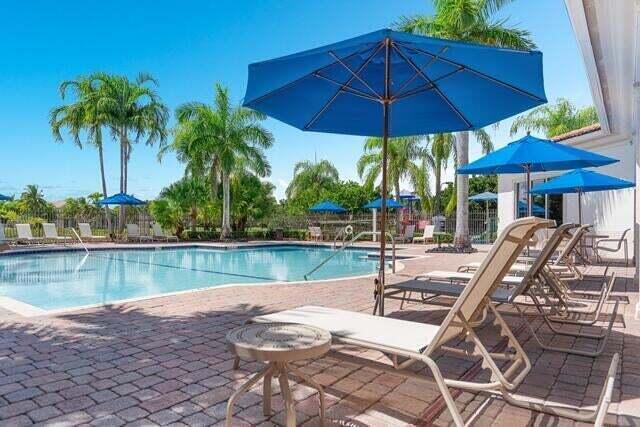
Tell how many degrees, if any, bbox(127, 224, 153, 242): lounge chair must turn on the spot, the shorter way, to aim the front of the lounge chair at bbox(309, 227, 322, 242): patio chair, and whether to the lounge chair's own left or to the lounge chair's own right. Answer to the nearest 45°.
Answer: approximately 45° to the lounge chair's own left

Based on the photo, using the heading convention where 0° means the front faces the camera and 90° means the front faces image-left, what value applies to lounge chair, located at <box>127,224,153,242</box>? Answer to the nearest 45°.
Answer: approximately 315°

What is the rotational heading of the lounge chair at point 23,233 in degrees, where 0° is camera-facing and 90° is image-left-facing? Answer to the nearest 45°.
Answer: approximately 315°

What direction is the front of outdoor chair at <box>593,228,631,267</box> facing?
to the viewer's left

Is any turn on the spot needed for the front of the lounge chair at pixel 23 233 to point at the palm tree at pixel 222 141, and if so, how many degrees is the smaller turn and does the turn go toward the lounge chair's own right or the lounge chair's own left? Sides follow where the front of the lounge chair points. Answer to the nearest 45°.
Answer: approximately 45° to the lounge chair's own left

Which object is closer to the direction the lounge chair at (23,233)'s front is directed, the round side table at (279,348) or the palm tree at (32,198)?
the round side table
